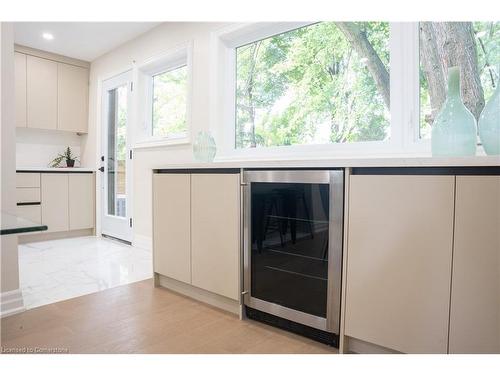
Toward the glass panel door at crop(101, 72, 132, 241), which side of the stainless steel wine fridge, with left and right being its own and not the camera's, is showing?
right

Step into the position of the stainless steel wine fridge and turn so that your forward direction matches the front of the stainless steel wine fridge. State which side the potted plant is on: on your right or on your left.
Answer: on your right

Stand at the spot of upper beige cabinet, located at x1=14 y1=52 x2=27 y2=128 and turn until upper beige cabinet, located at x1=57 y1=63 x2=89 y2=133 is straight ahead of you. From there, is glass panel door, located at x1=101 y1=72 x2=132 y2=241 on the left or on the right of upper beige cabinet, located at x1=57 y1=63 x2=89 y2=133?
right

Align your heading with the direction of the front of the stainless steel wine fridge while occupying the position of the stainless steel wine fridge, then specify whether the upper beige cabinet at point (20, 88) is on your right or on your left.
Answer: on your right

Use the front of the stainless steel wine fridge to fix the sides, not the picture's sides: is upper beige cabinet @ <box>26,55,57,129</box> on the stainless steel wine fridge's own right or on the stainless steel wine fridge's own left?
on the stainless steel wine fridge's own right

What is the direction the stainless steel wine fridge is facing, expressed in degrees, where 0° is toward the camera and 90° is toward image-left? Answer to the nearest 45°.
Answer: approximately 45°
